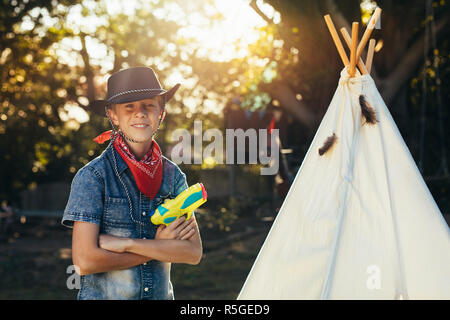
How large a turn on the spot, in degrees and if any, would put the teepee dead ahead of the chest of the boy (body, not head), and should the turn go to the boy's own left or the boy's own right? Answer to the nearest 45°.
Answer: approximately 90° to the boy's own left

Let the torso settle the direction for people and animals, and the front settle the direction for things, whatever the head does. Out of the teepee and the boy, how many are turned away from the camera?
0

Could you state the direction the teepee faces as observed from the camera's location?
facing the viewer

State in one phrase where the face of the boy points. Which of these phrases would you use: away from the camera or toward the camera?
toward the camera

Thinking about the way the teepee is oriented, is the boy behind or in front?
in front

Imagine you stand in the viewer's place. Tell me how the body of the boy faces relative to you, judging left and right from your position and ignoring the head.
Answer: facing the viewer and to the right of the viewer
